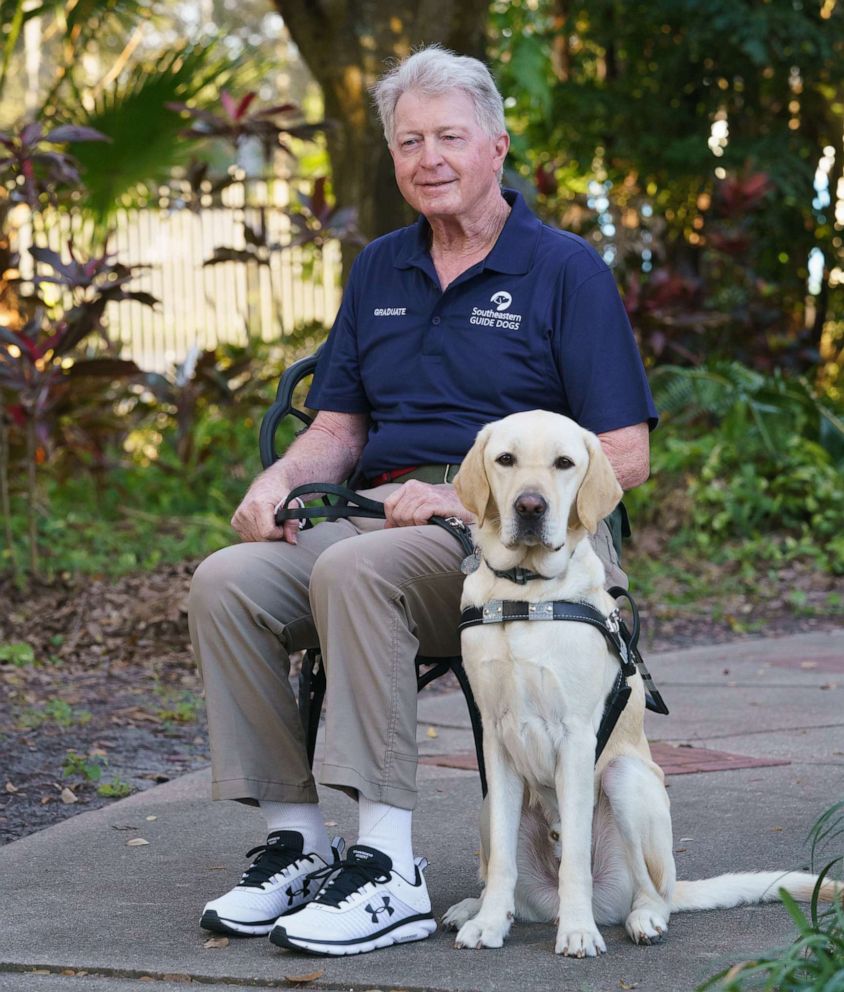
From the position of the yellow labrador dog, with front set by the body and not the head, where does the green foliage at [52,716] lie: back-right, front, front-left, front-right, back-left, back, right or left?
back-right

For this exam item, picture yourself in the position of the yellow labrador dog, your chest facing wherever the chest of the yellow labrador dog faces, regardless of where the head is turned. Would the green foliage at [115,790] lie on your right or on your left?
on your right

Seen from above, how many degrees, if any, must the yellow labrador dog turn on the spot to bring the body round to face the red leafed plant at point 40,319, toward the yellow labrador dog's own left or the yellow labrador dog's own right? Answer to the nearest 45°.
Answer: approximately 135° to the yellow labrador dog's own right

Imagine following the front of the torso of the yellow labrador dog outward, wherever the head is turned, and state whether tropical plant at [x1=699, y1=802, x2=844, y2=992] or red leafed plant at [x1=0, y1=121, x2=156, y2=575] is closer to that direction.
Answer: the tropical plant

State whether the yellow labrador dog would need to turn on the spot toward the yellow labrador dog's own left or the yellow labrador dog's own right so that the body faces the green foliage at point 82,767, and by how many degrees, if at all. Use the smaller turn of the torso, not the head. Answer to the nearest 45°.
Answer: approximately 135° to the yellow labrador dog's own right

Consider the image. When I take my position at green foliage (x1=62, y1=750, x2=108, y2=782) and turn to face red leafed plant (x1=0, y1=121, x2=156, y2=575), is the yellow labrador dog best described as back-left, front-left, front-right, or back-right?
back-right

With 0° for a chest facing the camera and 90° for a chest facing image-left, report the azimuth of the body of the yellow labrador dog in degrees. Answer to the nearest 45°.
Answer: approximately 0°

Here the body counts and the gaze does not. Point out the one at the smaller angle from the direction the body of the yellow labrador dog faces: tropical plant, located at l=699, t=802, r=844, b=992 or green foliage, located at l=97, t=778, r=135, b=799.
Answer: the tropical plant

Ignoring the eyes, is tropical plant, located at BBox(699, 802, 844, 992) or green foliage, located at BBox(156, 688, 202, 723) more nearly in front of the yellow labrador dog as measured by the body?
the tropical plant

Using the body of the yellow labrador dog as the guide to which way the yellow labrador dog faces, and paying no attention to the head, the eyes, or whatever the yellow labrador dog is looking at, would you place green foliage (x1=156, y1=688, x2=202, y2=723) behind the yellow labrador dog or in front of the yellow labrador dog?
behind
